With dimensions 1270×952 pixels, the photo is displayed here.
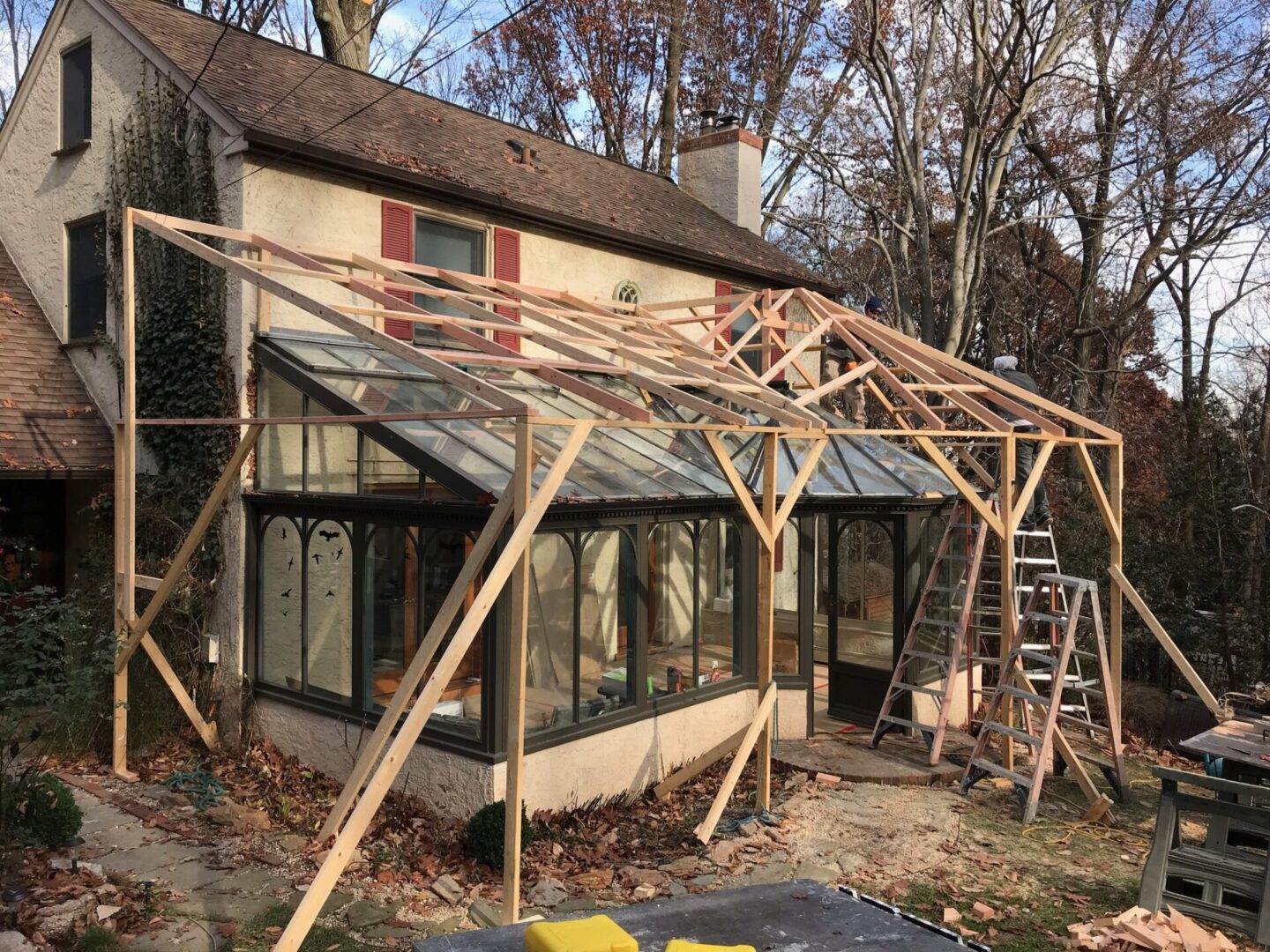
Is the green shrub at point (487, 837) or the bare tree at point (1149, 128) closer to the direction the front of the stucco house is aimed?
the green shrub

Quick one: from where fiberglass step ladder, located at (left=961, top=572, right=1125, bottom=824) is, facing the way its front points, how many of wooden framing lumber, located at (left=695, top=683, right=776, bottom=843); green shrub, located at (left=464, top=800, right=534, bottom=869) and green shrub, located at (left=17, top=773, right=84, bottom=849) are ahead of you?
3

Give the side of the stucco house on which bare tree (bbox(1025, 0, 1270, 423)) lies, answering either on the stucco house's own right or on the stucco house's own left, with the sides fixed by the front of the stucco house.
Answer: on the stucco house's own left

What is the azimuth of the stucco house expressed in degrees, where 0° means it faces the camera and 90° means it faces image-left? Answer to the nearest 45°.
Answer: approximately 315°

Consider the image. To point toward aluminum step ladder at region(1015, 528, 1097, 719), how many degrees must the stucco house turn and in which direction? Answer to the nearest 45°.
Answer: approximately 45° to its left

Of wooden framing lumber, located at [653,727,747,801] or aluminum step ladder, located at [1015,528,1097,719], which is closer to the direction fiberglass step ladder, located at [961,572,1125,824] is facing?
the wooden framing lumber

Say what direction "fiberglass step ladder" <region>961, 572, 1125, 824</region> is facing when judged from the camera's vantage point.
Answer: facing the viewer and to the left of the viewer

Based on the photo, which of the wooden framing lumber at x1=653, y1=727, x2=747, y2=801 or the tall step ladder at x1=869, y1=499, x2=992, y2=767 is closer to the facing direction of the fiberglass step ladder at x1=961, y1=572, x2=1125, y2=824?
the wooden framing lumber

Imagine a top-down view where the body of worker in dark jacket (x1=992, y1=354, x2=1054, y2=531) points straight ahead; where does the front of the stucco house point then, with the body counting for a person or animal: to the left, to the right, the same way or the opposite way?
the opposite way

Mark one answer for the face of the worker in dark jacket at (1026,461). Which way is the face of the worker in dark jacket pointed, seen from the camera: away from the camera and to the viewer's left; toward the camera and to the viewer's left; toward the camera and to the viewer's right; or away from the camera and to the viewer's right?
away from the camera and to the viewer's left
